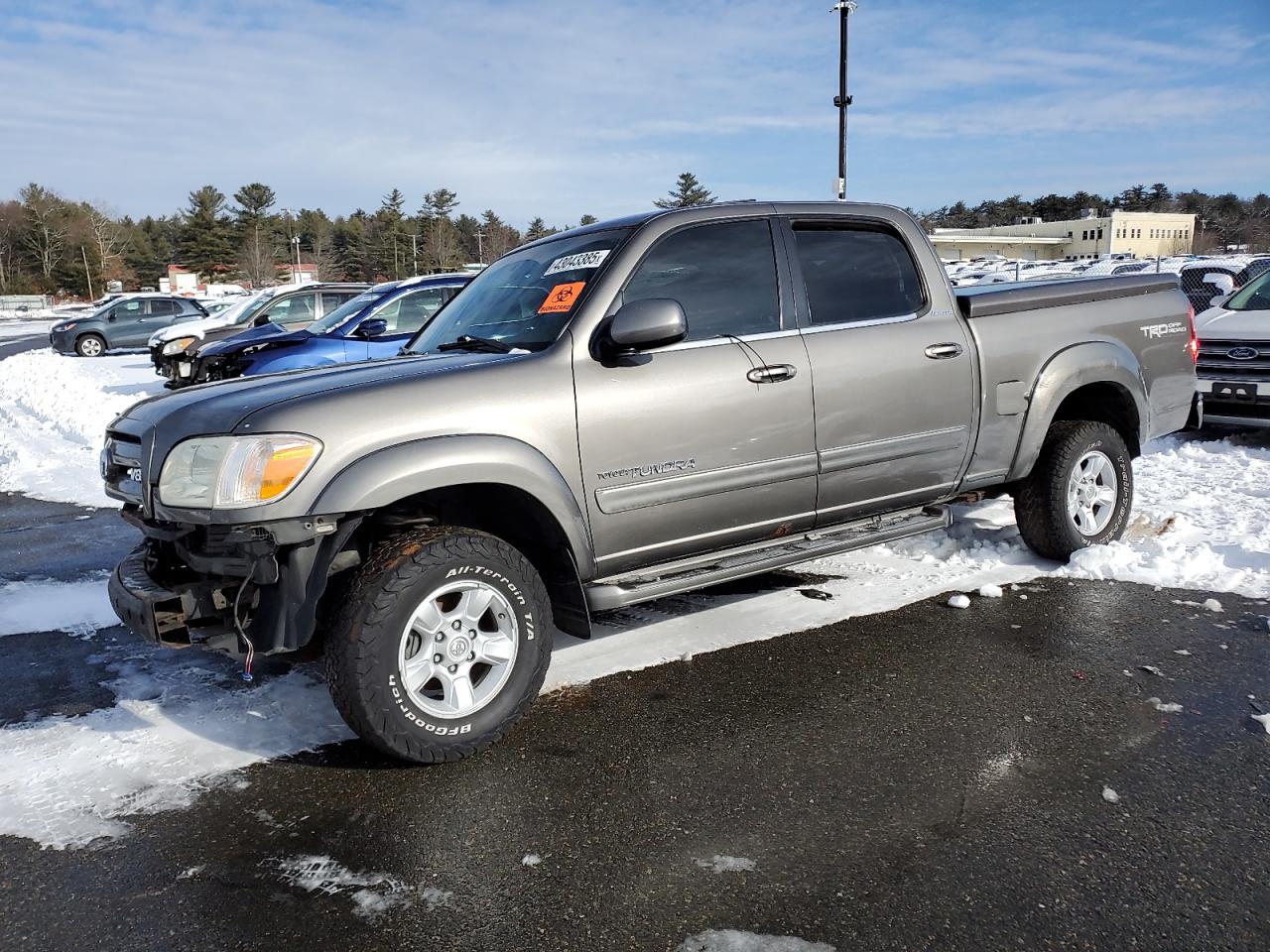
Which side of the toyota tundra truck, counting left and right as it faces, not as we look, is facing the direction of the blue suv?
right

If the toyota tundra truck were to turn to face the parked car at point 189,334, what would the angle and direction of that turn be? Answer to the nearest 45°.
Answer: approximately 90° to its right

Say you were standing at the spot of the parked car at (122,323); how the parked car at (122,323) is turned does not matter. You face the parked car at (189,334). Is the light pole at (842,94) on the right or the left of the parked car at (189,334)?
left

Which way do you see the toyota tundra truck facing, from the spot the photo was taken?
facing the viewer and to the left of the viewer

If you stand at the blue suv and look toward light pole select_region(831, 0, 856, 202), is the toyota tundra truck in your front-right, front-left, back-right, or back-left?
back-right

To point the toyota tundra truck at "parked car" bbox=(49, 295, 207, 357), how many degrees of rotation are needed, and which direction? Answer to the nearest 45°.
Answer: approximately 90° to its right

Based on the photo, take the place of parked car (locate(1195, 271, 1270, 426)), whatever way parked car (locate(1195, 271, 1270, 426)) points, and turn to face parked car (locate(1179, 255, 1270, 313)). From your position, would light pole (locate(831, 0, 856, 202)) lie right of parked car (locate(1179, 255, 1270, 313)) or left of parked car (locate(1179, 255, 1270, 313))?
left

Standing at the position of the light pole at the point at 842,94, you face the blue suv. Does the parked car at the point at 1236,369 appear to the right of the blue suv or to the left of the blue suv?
left

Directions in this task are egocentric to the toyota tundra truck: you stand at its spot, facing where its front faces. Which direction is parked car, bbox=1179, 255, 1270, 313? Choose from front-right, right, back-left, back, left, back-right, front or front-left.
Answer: back

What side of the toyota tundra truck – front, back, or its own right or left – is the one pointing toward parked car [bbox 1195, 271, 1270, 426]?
back

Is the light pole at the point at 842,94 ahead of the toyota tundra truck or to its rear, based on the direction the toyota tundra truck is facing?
to the rear
